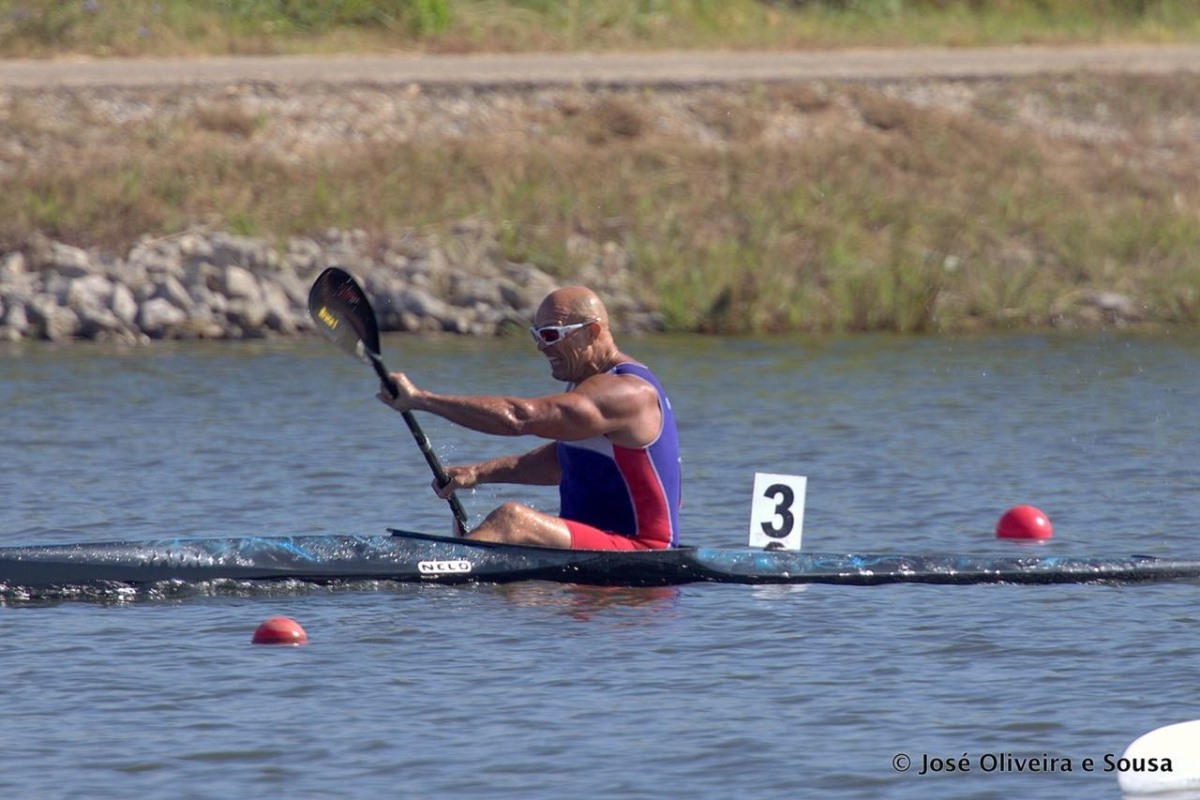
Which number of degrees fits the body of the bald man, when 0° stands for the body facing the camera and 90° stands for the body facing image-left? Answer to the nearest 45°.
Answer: approximately 90°

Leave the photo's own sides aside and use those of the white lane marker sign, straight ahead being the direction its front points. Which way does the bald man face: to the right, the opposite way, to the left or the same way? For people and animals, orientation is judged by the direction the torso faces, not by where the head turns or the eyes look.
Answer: to the right

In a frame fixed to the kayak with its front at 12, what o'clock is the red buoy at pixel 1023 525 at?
The red buoy is roughly at 5 o'clock from the kayak.

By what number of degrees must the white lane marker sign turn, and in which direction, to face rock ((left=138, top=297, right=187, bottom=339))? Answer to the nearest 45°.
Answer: approximately 135° to its right

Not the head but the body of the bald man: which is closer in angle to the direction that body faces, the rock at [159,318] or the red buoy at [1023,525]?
the rock

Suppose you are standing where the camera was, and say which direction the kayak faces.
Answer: facing to the left of the viewer

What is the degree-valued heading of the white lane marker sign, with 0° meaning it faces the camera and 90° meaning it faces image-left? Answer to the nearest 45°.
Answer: approximately 0°

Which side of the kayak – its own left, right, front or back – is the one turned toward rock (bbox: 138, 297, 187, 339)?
right

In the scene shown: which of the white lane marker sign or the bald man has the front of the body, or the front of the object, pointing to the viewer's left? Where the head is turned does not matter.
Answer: the bald man
